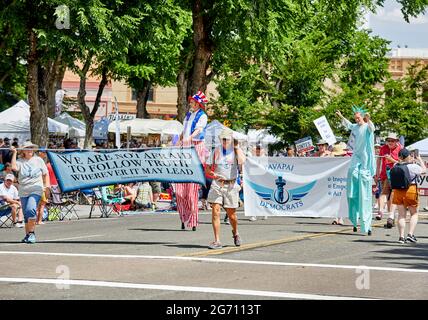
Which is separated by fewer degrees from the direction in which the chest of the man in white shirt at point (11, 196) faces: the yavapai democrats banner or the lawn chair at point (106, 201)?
the yavapai democrats banner

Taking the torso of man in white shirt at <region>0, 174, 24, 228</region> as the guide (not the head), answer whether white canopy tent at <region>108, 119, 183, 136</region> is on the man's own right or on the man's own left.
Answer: on the man's own left

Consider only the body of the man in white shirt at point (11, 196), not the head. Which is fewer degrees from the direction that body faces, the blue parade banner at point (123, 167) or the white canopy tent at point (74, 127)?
the blue parade banner

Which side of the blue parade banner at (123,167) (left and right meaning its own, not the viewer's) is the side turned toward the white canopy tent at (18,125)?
back

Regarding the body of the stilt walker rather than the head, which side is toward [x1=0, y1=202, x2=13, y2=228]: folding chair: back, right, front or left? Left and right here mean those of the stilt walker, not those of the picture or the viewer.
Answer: right

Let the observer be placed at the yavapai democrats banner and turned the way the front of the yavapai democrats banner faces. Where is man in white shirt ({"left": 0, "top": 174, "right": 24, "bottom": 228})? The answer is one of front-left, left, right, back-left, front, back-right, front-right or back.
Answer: right

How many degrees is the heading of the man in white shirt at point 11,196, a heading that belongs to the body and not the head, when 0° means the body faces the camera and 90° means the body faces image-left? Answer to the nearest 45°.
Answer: approximately 315°

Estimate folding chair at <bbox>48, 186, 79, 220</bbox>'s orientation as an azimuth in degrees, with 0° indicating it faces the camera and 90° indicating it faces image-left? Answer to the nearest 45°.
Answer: approximately 315°

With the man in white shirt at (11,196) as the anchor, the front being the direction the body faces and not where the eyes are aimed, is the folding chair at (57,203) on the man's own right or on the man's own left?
on the man's own left

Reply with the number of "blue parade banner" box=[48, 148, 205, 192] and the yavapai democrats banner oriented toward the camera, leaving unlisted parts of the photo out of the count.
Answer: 2

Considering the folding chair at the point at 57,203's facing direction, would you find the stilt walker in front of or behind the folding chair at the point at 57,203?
in front
